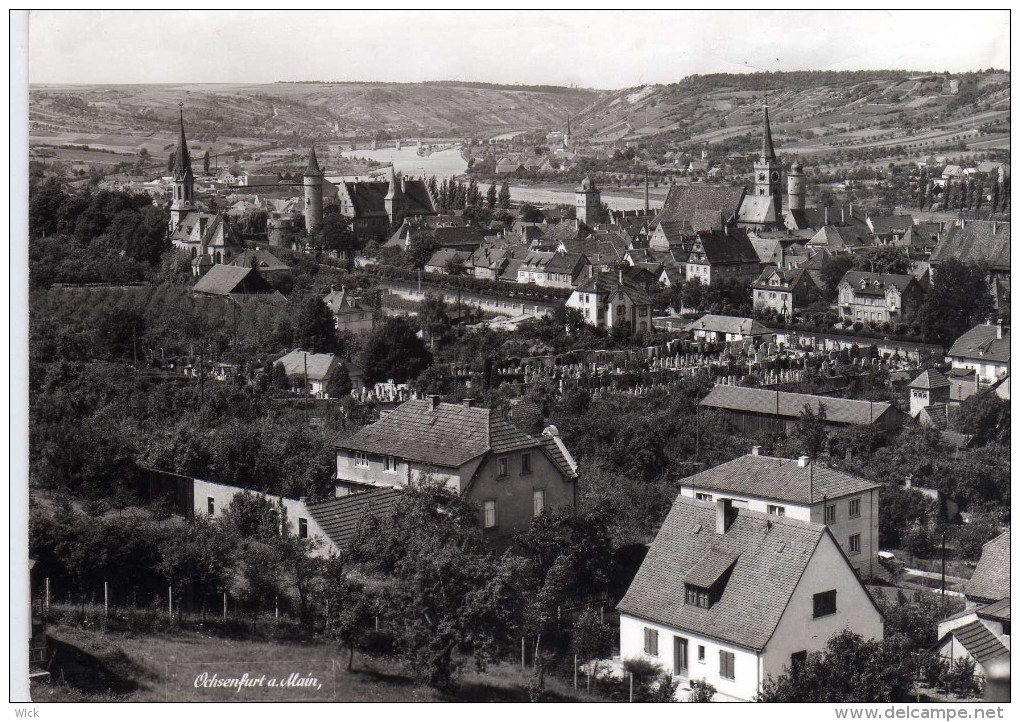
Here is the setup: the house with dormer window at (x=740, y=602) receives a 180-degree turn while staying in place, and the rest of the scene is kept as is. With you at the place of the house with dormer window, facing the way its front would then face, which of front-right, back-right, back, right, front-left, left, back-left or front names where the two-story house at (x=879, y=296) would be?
front-left

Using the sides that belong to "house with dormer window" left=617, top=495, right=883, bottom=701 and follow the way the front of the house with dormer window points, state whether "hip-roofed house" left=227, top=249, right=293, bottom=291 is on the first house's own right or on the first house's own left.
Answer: on the first house's own right

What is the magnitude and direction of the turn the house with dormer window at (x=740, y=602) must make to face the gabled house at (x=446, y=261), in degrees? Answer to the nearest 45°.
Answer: approximately 135° to its right

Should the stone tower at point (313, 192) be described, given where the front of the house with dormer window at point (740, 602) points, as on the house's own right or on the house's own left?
on the house's own right

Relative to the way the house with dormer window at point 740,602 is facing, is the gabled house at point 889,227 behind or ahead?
behind

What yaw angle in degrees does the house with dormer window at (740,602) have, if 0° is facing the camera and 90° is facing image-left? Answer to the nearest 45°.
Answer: approximately 45°

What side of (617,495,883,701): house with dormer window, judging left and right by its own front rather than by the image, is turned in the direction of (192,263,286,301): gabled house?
right

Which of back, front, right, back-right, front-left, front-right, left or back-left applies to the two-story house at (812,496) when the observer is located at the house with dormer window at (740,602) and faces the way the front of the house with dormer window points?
back-right

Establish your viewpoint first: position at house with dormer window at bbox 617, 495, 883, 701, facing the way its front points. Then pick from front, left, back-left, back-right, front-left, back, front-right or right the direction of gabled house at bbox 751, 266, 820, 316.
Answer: back-right

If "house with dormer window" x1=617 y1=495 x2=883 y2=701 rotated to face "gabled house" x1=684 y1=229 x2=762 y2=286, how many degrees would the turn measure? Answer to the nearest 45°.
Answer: approximately 135° to its right

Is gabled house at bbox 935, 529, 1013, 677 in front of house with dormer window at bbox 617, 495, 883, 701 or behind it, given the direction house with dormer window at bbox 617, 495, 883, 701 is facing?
behind

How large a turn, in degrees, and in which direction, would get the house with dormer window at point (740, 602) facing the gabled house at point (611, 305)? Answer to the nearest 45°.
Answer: approximately 135° to its right
